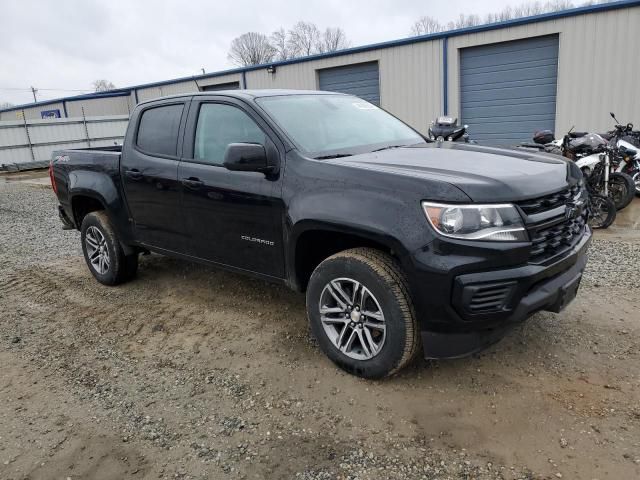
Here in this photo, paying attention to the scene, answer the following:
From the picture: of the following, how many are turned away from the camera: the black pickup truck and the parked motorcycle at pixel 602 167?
0

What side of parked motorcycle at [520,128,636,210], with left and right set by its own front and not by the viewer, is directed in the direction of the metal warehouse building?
back

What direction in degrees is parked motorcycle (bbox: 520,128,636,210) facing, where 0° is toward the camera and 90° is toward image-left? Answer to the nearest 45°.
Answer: approximately 315°

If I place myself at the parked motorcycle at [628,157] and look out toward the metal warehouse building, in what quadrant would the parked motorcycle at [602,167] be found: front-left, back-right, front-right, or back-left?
back-left

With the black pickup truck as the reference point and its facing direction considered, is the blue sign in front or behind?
behind

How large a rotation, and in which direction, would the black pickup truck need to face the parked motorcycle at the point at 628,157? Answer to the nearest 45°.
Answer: approximately 90° to its left

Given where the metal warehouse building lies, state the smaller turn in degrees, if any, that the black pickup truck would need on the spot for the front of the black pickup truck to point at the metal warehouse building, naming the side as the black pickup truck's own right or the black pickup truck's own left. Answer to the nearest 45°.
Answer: approximately 90° to the black pickup truck's own left

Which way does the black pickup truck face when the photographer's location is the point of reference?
facing the viewer and to the right of the viewer
